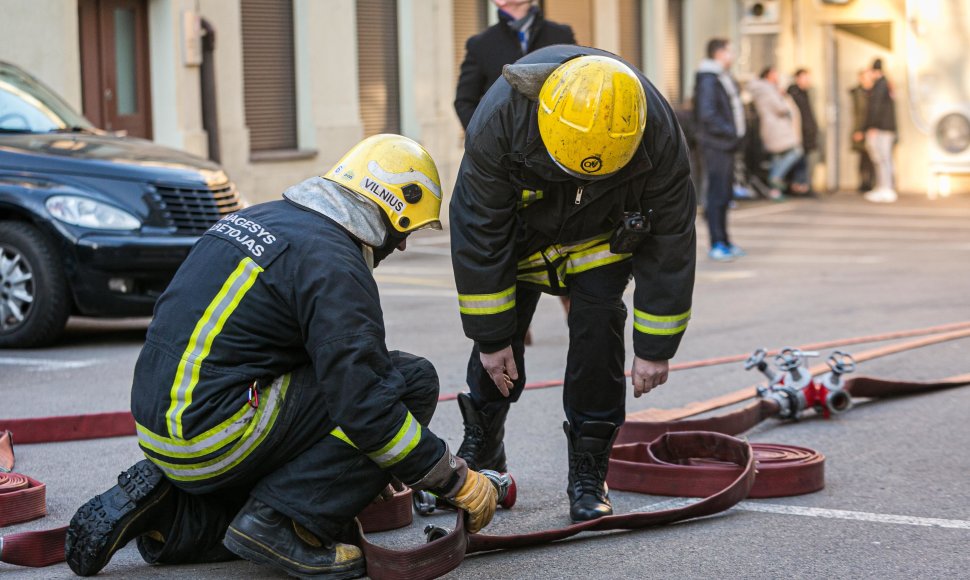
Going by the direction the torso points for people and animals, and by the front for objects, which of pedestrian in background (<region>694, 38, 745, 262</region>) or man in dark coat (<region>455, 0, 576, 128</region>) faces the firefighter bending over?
the man in dark coat

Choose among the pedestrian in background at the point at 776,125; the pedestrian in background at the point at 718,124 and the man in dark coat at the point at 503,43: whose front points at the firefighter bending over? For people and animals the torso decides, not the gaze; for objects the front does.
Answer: the man in dark coat

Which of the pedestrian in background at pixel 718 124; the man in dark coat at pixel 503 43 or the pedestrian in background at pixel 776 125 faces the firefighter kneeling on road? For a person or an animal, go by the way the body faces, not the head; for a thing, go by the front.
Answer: the man in dark coat

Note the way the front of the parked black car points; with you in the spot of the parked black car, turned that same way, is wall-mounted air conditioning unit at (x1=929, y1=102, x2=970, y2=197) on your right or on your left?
on your left

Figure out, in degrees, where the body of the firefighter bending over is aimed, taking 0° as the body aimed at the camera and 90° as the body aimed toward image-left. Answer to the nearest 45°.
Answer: approximately 0°
